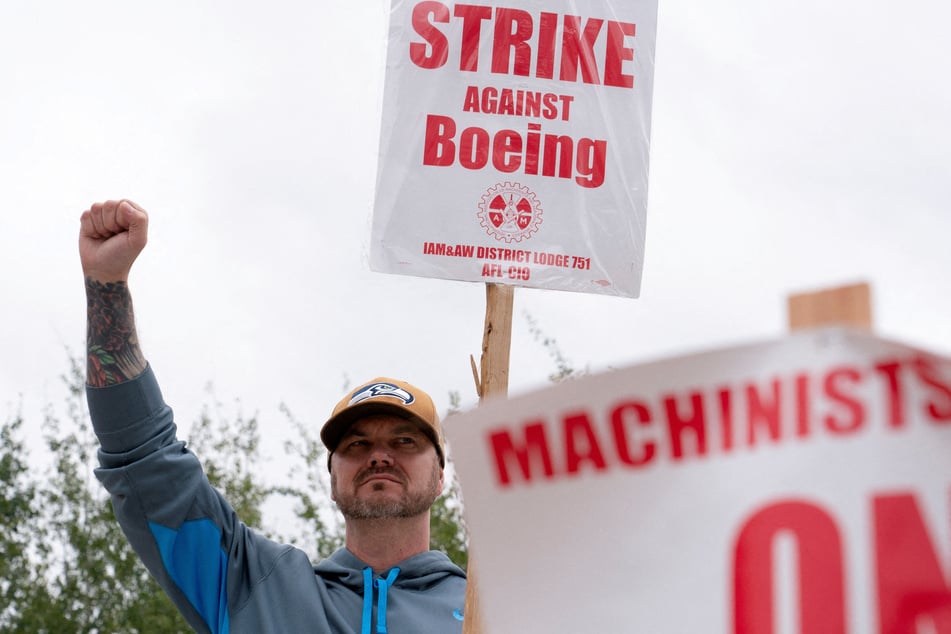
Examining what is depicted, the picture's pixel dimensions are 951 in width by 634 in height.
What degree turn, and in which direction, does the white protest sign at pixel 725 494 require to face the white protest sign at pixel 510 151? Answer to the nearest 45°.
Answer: approximately 180°

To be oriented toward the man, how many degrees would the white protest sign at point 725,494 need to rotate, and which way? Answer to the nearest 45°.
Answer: approximately 135° to its right

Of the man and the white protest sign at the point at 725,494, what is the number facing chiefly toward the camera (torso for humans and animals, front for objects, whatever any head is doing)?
2

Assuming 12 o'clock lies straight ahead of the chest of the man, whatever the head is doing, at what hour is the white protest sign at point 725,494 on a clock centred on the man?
The white protest sign is roughly at 11 o'clock from the man.
